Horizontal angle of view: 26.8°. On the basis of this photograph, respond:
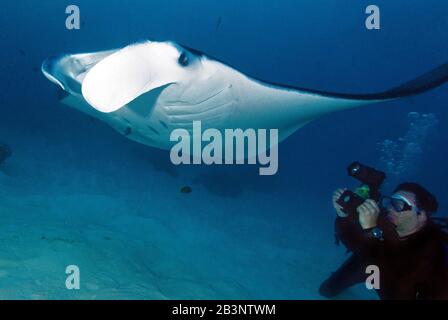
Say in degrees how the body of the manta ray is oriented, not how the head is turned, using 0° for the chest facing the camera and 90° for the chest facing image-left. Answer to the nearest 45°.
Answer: approximately 45°

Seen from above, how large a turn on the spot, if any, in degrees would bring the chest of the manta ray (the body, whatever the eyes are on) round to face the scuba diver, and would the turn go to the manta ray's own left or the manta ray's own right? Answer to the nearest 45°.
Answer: approximately 135° to the manta ray's own left

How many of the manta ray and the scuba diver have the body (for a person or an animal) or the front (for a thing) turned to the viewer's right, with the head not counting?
0

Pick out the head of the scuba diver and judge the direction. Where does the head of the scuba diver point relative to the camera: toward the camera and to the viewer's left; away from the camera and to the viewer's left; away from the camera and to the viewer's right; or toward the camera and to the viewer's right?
toward the camera and to the viewer's left

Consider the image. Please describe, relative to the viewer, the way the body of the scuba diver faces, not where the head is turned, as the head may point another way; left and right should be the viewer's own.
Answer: facing to the left of the viewer
